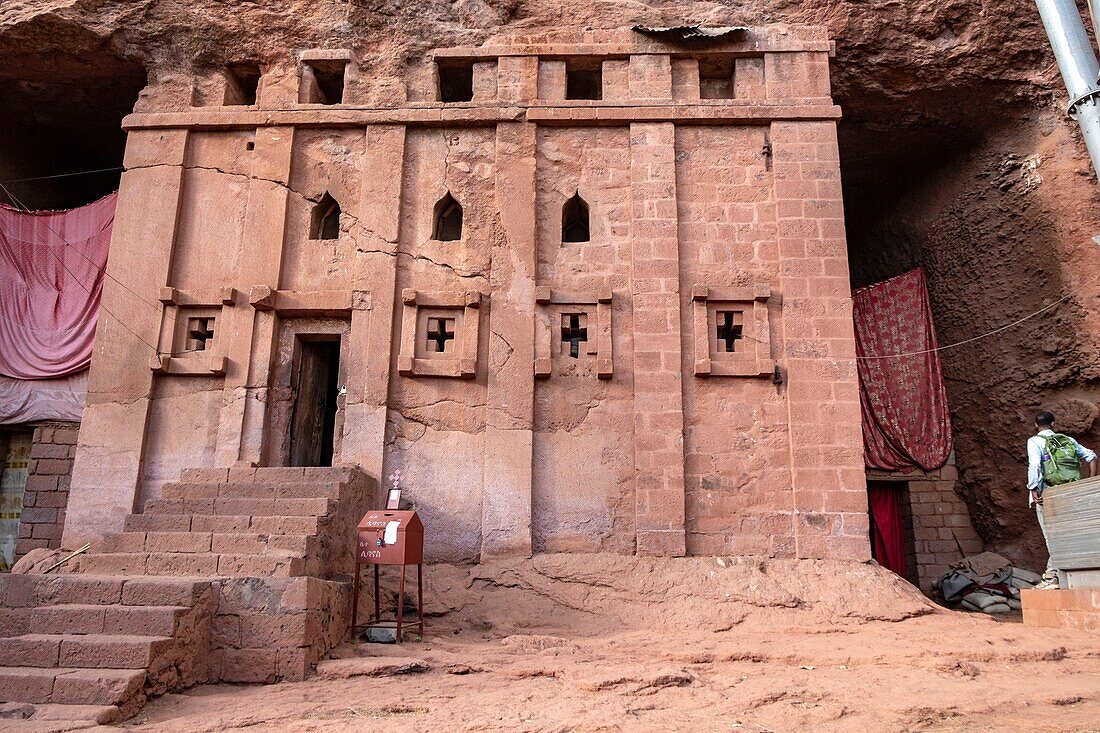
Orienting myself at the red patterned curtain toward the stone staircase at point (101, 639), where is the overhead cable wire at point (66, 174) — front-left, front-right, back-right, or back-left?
front-right

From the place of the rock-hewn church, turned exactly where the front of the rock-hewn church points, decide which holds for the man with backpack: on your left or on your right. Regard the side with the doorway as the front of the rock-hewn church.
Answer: on your left

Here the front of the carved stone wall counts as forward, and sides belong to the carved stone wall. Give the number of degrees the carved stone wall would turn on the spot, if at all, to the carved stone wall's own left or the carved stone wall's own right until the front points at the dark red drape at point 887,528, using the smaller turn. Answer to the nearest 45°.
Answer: approximately 135° to the carved stone wall's own left

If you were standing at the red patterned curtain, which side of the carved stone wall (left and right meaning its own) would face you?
left

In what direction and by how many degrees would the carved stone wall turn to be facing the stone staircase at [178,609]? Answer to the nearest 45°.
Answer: approximately 45° to its right

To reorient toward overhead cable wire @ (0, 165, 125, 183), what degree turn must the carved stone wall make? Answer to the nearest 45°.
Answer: approximately 135° to its right

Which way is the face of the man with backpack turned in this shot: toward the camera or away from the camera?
away from the camera

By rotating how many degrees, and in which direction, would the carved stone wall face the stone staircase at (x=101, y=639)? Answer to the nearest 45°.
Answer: approximately 45° to its right

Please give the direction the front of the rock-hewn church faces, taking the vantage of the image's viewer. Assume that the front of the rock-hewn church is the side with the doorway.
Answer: facing the viewer

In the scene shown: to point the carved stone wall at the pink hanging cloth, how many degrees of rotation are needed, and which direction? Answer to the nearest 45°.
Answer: approximately 90° to its right
